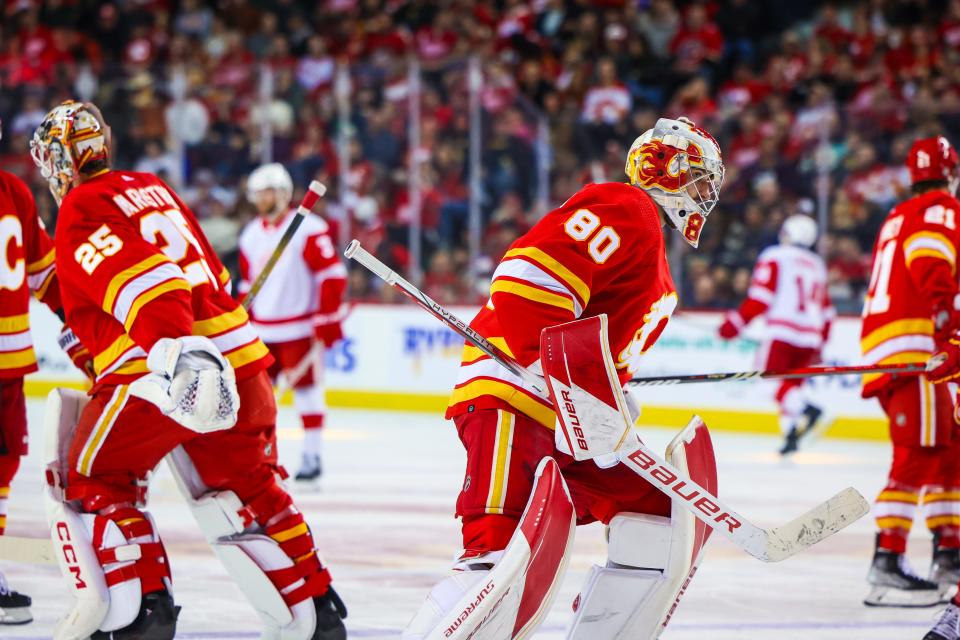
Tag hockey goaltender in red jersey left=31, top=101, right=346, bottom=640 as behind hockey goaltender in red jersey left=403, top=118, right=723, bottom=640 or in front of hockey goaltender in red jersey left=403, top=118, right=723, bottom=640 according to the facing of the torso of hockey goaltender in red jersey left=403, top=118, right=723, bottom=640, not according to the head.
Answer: behind

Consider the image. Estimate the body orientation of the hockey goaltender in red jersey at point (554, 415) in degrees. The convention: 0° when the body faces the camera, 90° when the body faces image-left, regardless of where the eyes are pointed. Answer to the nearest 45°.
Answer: approximately 270°
